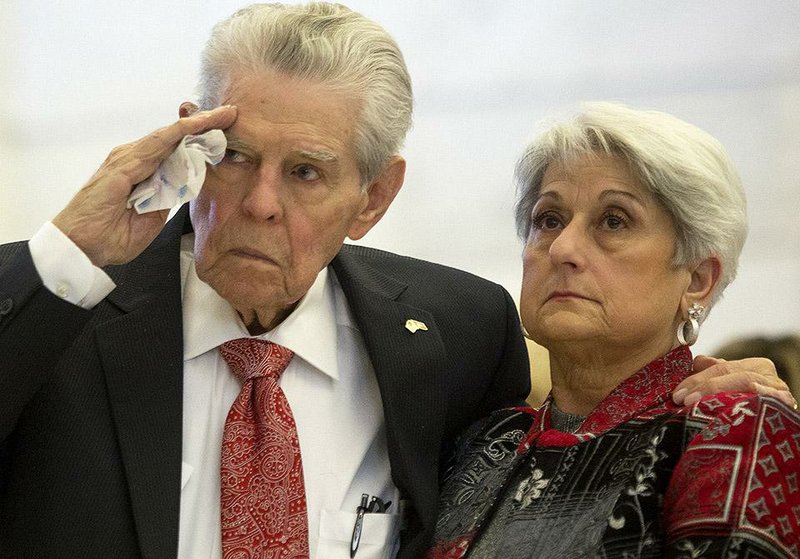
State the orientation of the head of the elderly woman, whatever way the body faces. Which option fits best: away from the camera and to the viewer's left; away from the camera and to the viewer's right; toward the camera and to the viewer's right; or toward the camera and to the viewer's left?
toward the camera and to the viewer's left

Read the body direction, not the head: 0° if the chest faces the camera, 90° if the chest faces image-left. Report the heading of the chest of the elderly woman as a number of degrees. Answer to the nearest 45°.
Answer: approximately 45°

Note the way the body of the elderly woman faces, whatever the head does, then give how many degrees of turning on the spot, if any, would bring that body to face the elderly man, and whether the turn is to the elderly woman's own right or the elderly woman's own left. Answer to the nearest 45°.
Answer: approximately 45° to the elderly woman's own right
